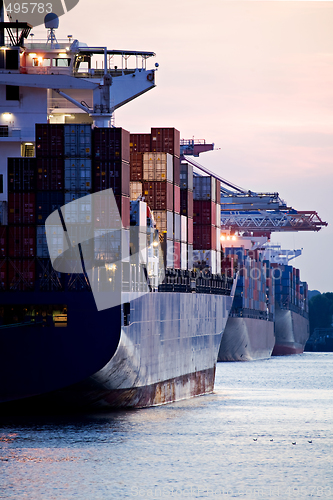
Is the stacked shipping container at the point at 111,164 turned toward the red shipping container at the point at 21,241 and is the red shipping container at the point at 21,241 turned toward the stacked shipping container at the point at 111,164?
no

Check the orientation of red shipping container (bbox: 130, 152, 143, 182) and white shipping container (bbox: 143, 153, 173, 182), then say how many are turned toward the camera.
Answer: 2

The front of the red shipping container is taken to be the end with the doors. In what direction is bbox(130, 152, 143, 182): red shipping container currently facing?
toward the camera

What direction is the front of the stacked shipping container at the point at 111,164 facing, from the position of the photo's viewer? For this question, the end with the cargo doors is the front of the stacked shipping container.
facing the viewer

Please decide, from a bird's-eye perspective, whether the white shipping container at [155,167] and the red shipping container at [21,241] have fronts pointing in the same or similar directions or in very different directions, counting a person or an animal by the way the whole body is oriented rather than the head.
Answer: same or similar directions

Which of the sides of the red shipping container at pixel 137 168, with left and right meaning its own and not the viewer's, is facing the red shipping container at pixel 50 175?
front
